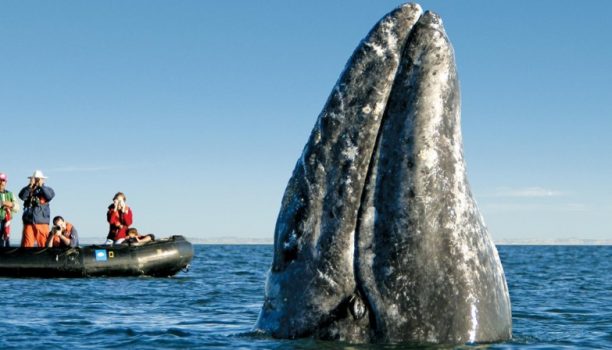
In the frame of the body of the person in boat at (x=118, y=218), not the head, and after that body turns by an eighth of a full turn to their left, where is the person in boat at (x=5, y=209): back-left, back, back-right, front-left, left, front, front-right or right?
back-right

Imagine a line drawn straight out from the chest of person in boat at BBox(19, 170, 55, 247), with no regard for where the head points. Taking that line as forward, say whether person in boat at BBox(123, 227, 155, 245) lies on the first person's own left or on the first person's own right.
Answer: on the first person's own left

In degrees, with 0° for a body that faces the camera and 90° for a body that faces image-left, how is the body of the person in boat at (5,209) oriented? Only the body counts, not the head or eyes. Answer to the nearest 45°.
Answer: approximately 0°

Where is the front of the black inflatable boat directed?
to the viewer's right

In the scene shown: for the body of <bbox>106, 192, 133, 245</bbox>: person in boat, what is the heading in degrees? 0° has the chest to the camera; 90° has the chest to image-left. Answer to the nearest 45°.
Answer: approximately 0°

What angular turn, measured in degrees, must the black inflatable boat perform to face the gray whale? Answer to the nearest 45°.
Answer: approximately 90° to its right

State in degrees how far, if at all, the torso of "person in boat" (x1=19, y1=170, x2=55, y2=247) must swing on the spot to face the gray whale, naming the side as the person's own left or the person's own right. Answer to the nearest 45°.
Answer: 0° — they already face it
